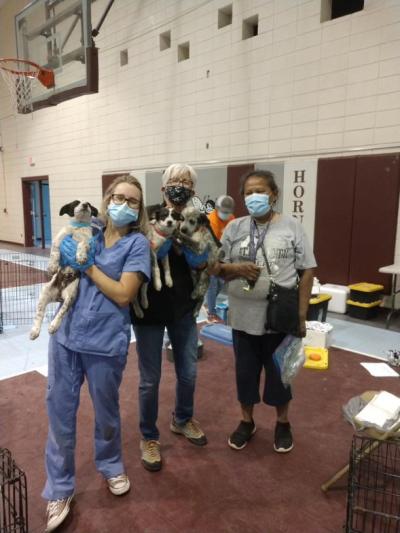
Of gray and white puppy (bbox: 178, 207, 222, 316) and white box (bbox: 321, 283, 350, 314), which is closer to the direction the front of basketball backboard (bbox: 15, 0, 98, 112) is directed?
the gray and white puppy

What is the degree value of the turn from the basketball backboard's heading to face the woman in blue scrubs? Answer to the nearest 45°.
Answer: approximately 45° to its left

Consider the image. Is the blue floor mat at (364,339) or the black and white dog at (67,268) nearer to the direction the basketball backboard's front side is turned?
the black and white dog

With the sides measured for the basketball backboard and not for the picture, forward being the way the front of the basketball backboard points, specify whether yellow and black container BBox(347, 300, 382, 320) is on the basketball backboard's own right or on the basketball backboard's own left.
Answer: on the basketball backboard's own left

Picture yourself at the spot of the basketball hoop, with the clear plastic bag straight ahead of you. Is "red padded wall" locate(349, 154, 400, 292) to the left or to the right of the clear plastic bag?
left

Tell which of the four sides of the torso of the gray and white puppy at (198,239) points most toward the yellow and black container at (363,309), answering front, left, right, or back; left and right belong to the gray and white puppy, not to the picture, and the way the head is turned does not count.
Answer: back

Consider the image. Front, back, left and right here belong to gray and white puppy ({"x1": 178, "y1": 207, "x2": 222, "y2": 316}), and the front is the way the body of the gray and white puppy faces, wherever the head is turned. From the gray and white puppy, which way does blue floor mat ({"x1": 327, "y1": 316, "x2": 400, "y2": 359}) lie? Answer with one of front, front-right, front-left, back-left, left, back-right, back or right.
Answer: back

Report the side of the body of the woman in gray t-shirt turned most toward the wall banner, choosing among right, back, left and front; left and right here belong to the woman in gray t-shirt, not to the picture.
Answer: back

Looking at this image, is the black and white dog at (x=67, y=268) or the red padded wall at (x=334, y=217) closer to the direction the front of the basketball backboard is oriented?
the black and white dog

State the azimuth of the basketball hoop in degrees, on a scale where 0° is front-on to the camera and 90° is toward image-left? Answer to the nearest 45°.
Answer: approximately 45°

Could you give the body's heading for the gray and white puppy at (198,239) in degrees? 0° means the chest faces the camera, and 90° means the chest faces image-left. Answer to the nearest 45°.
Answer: approximately 45°

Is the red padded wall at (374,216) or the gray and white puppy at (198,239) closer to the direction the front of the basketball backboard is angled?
the gray and white puppy
